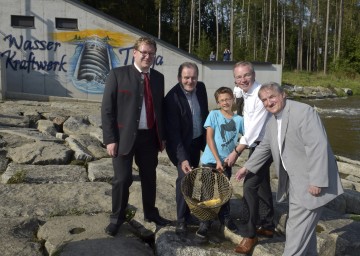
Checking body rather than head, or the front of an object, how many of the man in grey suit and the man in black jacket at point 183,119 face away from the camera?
0

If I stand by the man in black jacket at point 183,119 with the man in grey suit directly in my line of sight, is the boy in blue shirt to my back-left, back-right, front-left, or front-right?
front-left

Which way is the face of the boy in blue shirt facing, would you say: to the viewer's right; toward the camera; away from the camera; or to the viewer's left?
toward the camera

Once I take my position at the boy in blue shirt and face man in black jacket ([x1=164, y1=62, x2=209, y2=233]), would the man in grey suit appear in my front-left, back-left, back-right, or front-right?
back-left

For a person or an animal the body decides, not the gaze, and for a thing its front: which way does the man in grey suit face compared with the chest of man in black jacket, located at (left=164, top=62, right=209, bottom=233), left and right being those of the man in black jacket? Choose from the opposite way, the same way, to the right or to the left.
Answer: to the right

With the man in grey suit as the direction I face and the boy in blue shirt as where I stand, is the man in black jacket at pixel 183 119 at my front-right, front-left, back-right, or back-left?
back-right

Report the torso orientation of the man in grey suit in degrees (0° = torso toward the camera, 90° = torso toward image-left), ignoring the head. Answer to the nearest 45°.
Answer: approximately 45°

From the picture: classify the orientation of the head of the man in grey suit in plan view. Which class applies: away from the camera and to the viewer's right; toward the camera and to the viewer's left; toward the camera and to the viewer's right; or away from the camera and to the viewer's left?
toward the camera and to the viewer's left

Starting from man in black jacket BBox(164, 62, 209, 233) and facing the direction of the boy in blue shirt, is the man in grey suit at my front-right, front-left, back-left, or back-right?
front-right

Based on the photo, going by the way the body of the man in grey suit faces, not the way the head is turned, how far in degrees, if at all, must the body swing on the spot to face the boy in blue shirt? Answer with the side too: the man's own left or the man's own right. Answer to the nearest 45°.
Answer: approximately 90° to the man's own right
